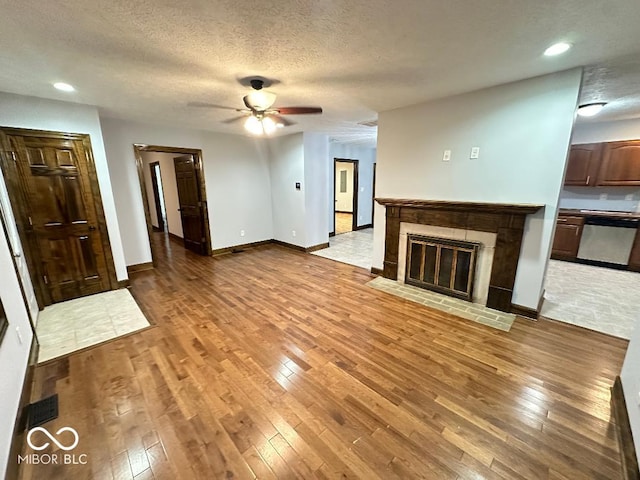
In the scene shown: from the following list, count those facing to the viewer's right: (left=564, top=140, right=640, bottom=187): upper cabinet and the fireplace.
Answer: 0

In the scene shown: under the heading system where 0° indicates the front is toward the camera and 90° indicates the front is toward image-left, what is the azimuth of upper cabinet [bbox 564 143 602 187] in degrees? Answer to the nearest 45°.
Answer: approximately 45°

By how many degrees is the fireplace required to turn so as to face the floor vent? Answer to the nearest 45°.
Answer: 0° — it already faces it

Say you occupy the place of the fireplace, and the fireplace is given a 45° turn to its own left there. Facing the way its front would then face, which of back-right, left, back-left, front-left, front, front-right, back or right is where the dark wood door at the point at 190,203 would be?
right

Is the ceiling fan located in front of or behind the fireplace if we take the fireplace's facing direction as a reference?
in front

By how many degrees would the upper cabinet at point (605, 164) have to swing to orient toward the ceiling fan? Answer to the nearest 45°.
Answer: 0° — it already faces it

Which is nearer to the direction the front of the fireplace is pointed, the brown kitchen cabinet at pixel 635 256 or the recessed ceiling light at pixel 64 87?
the recessed ceiling light

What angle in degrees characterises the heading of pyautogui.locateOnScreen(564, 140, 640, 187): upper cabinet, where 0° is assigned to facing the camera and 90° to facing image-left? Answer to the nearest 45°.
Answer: approximately 45°

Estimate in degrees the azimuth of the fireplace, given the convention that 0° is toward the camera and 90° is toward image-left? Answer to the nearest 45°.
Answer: approximately 45°

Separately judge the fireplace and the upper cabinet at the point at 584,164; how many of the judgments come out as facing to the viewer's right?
0
